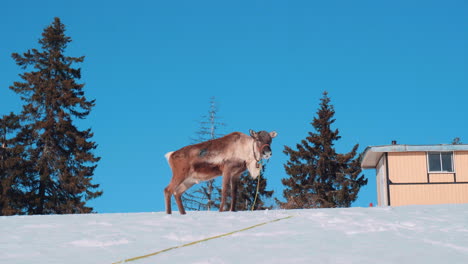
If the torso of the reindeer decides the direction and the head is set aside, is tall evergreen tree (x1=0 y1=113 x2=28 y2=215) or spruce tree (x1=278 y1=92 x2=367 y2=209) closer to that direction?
the spruce tree

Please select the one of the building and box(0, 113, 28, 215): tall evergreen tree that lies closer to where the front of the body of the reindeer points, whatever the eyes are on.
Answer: the building

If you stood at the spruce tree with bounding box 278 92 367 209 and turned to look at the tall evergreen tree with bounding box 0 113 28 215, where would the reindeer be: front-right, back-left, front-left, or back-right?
front-left

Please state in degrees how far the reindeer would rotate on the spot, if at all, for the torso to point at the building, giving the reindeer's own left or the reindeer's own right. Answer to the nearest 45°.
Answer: approximately 45° to the reindeer's own left

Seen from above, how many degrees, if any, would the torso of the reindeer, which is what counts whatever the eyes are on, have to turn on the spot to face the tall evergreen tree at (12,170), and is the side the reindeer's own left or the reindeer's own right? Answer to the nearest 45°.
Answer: approximately 135° to the reindeer's own left

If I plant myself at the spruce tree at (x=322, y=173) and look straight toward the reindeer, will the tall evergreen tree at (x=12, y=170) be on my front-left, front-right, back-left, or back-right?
front-right

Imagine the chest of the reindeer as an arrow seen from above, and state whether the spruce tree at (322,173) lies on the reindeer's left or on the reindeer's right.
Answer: on the reindeer's left

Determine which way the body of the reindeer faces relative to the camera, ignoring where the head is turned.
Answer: to the viewer's right
